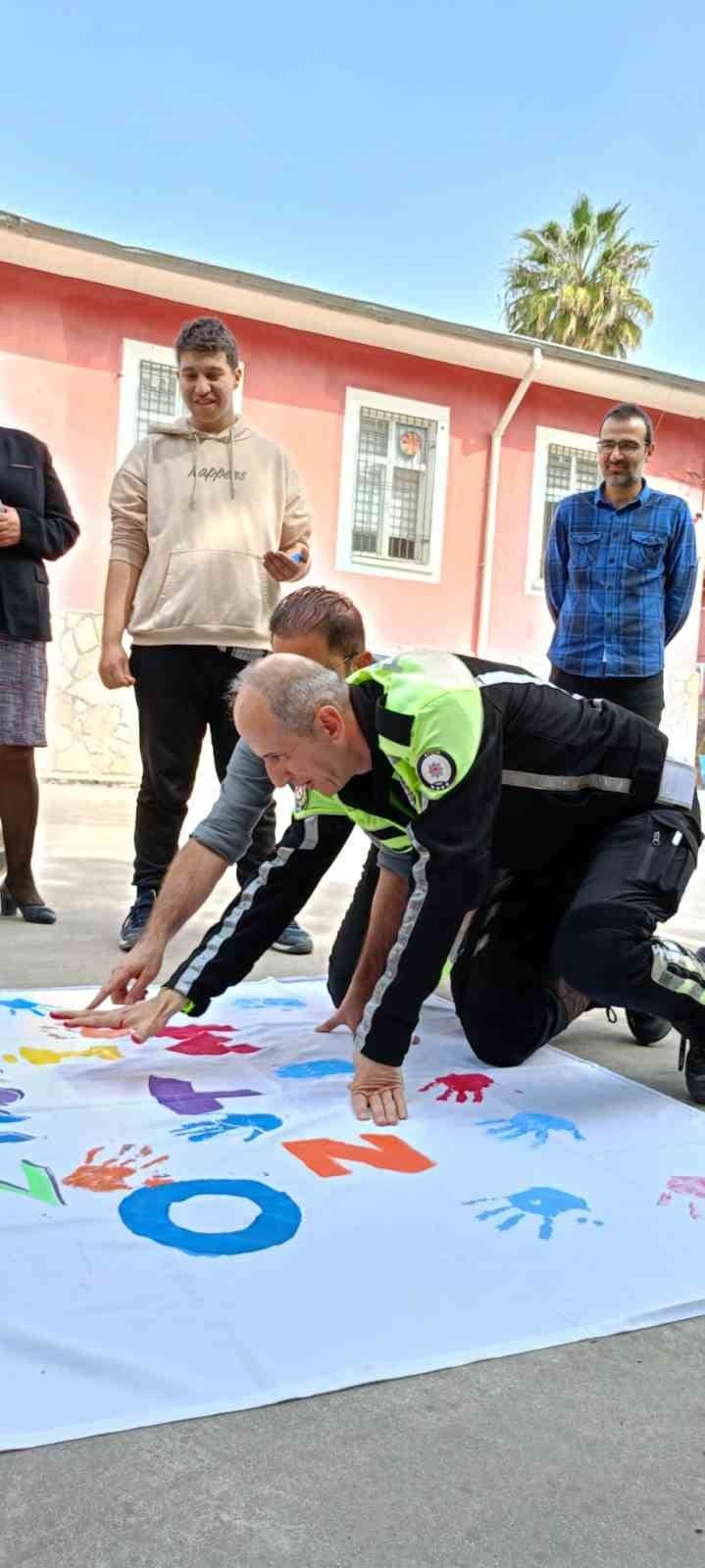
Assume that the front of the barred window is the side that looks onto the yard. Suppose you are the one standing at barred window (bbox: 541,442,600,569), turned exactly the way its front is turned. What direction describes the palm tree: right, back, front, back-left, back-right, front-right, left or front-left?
back

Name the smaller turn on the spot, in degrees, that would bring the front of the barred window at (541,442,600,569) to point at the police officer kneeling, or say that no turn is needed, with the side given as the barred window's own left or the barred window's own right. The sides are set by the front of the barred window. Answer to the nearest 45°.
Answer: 0° — it already faces them

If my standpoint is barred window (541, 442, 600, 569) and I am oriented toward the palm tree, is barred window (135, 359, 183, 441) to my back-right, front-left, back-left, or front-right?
back-left

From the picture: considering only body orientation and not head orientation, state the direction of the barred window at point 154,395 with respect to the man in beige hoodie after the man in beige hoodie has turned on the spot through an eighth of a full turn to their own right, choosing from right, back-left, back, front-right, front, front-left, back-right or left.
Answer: back-right

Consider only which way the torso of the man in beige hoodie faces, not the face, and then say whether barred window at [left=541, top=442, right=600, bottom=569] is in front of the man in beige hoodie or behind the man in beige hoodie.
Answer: behind

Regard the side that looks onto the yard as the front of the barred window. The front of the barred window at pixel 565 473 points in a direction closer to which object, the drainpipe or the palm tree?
the drainpipe

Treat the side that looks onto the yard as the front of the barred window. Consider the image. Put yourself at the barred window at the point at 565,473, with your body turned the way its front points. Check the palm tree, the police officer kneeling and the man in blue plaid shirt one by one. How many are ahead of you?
2

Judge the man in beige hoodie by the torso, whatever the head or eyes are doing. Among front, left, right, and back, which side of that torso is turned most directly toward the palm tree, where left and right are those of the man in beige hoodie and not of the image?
back

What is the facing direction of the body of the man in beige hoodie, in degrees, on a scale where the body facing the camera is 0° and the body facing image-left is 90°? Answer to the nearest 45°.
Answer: approximately 0°

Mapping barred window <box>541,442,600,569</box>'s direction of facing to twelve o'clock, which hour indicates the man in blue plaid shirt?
The man in blue plaid shirt is roughly at 12 o'clock from the barred window.

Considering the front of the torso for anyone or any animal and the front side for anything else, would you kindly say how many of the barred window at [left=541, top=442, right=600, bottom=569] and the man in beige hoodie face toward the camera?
2

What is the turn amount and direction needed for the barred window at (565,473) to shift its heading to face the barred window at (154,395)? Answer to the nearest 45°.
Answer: approximately 45° to its right
